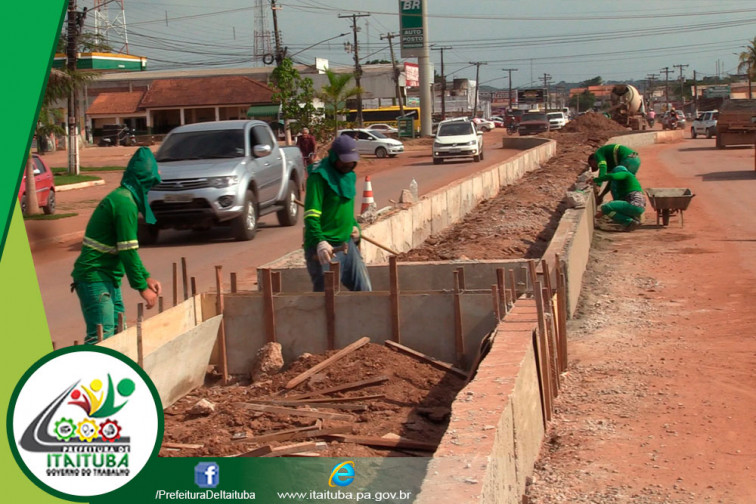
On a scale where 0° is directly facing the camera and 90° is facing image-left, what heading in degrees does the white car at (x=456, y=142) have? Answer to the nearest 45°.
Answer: approximately 0°

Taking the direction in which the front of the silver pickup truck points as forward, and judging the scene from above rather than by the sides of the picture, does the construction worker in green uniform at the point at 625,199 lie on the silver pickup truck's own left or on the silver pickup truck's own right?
on the silver pickup truck's own left

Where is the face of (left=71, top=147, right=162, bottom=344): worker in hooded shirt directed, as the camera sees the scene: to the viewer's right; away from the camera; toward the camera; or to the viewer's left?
to the viewer's right

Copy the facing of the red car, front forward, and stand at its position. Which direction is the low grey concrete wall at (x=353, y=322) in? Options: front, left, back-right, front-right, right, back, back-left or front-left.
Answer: front-left

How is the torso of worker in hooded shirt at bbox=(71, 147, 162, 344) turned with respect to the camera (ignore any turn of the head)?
to the viewer's right

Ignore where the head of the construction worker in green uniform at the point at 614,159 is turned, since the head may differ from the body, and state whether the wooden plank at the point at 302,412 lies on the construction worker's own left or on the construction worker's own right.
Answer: on the construction worker's own left

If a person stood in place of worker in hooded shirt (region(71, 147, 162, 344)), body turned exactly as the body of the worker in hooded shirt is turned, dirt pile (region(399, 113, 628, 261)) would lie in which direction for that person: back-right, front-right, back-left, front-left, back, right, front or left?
front-left

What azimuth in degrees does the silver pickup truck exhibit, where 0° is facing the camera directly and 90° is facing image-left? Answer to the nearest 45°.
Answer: approximately 45°

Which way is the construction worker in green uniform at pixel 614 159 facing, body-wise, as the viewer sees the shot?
to the viewer's left

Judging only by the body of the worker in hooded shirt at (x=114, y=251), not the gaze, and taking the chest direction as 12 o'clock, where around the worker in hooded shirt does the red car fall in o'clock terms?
The red car is roughly at 9 o'clock from the worker in hooded shirt.

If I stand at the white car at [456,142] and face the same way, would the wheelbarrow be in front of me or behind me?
in front

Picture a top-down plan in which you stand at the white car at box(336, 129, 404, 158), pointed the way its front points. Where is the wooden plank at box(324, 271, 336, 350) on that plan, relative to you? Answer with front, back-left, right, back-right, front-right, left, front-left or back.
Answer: front-right
